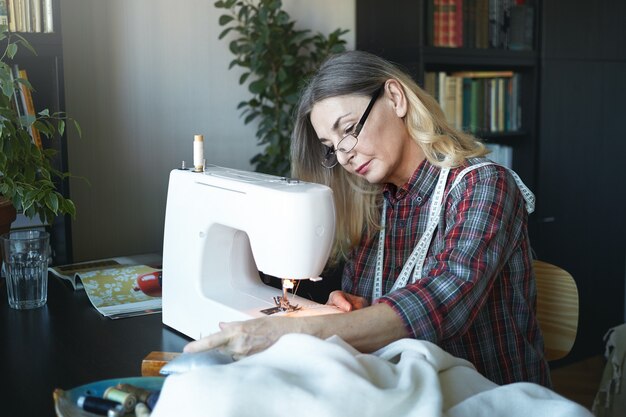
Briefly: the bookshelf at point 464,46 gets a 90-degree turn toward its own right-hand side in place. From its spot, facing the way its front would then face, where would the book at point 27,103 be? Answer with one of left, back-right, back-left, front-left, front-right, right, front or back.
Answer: front-left

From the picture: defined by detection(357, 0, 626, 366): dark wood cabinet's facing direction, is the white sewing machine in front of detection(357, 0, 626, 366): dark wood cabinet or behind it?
in front

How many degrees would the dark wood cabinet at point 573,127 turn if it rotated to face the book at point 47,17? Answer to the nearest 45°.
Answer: approximately 45° to its right

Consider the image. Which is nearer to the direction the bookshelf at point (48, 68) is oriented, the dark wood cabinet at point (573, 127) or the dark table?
the dark table

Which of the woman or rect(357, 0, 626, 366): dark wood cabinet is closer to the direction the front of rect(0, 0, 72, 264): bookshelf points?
the woman

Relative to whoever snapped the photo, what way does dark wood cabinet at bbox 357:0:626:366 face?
facing the viewer

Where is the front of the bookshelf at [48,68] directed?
toward the camera

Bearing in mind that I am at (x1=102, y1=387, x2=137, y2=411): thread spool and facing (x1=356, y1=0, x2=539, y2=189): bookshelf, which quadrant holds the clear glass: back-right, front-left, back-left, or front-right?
front-left

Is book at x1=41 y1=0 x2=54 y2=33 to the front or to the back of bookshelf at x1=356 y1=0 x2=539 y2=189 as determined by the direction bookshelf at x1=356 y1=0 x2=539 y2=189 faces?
to the front

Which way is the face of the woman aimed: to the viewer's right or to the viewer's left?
to the viewer's left

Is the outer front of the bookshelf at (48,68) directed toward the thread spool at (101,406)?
yes

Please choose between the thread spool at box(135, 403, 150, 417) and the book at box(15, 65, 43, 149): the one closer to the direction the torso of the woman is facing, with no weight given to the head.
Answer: the thread spool

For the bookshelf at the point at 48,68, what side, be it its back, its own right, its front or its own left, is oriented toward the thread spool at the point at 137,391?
front
